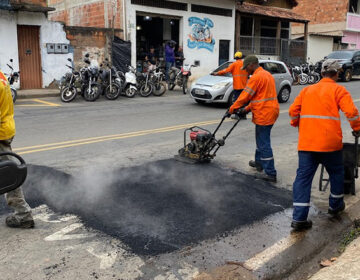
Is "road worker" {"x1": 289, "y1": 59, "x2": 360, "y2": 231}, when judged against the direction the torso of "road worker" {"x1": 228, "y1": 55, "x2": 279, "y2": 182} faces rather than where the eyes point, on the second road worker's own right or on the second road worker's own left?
on the second road worker's own left

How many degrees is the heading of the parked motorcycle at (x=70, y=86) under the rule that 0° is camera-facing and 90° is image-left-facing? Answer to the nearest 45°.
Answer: approximately 45°

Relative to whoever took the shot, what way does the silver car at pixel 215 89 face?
facing the viewer and to the left of the viewer

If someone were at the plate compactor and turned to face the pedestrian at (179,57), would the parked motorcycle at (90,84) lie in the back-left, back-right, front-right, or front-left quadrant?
front-left

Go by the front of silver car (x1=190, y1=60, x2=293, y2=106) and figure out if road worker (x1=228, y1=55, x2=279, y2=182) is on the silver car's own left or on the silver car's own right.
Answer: on the silver car's own left

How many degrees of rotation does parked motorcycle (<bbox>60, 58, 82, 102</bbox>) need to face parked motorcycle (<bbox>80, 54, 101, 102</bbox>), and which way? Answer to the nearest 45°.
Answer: approximately 135° to its left

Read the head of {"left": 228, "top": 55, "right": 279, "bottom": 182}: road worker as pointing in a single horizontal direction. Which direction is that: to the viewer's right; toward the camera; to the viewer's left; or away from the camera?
to the viewer's left

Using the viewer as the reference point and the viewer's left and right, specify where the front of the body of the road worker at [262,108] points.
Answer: facing to the left of the viewer
